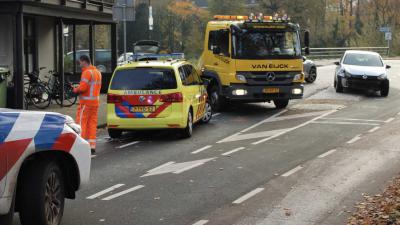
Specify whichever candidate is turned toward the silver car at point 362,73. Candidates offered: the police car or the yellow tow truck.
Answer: the police car

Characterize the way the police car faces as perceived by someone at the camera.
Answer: facing away from the viewer and to the right of the viewer

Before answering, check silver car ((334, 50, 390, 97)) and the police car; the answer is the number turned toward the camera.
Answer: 1

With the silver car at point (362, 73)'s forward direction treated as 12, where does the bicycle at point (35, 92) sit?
The bicycle is roughly at 2 o'clock from the silver car.

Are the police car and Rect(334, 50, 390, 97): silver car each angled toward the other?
yes

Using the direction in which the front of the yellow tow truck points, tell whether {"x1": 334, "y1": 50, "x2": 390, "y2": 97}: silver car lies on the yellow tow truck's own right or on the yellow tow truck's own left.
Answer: on the yellow tow truck's own left

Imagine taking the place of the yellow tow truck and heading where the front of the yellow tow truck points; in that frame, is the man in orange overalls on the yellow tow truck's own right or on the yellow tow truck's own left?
on the yellow tow truck's own right

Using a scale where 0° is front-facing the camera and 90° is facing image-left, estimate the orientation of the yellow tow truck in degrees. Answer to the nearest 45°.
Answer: approximately 315°
